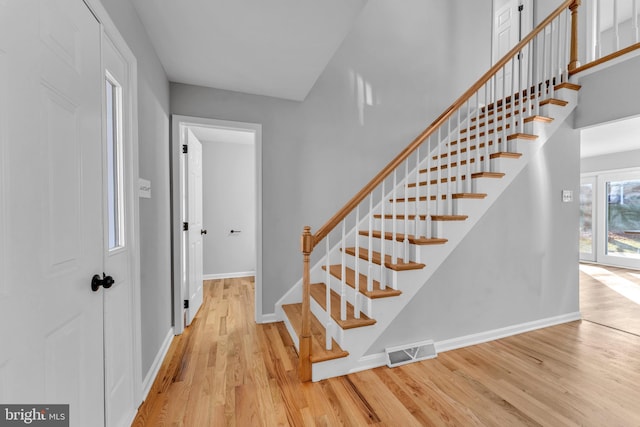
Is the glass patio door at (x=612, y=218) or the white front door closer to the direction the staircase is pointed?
the white front door

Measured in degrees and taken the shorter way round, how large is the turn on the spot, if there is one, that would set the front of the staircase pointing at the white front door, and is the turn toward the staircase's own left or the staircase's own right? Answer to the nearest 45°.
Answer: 0° — it already faces it

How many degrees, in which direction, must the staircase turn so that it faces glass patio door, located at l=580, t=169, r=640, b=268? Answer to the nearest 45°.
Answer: approximately 180°

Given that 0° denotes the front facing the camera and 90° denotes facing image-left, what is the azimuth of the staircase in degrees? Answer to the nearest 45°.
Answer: approximately 45°
